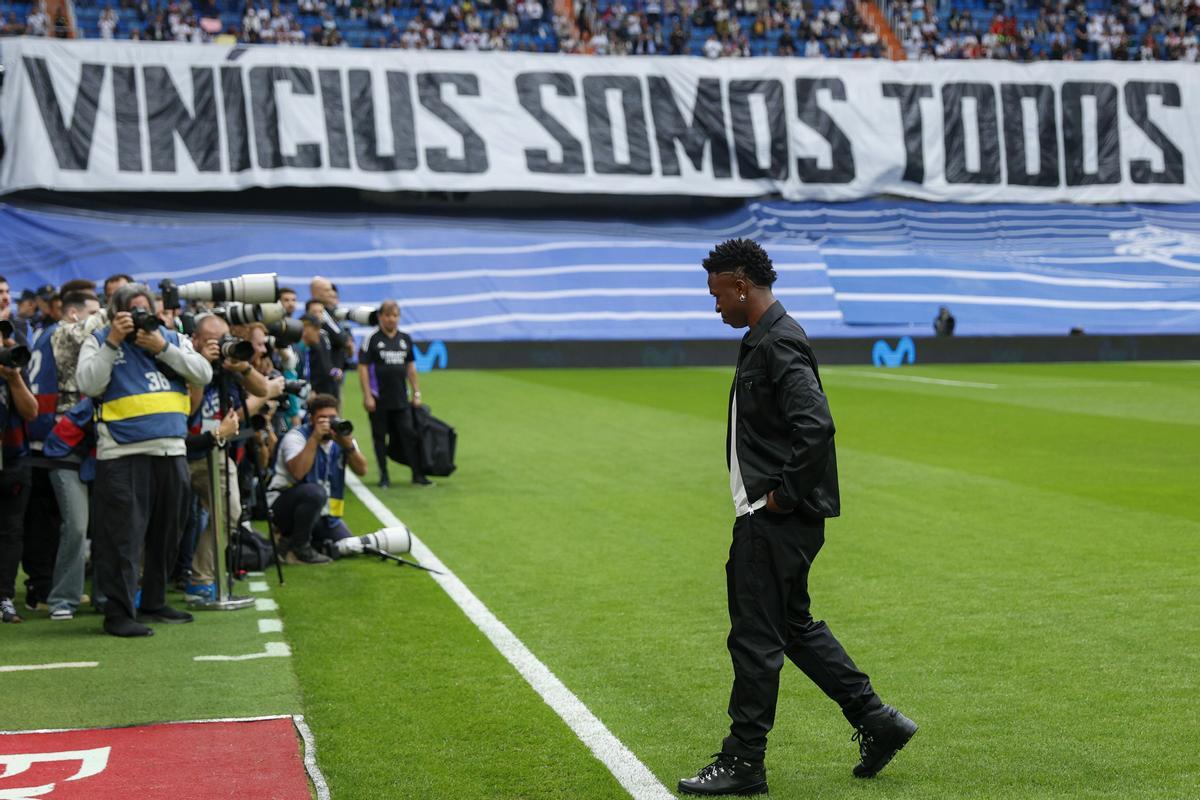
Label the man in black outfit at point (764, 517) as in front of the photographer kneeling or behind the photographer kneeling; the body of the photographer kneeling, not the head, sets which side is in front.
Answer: in front

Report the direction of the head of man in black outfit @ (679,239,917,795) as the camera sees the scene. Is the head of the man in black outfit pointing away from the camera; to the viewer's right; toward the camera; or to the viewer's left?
to the viewer's left

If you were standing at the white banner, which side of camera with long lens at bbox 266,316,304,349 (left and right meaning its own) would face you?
left

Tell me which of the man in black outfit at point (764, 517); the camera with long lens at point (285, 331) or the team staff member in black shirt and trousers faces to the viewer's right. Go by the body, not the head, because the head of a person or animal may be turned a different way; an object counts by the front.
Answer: the camera with long lens

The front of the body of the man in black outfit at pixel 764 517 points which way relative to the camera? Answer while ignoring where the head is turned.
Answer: to the viewer's left

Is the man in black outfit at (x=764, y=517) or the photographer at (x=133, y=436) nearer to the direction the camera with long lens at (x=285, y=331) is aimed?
the man in black outfit

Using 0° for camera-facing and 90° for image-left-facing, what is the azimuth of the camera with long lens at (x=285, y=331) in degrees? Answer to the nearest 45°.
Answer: approximately 270°

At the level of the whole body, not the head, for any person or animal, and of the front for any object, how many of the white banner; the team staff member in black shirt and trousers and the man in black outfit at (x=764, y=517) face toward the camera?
2
